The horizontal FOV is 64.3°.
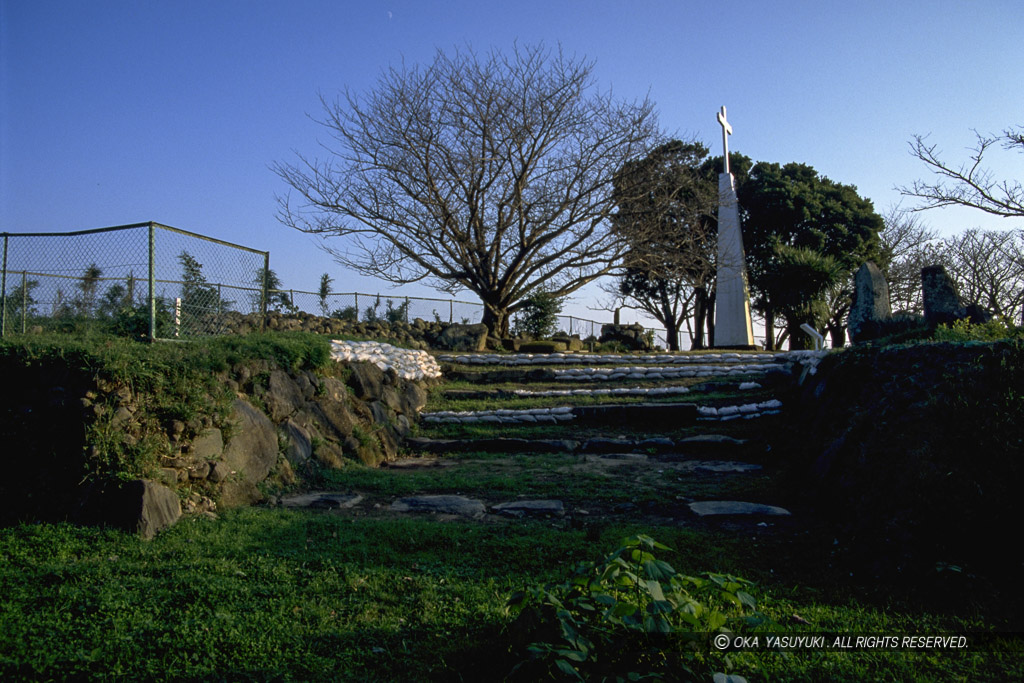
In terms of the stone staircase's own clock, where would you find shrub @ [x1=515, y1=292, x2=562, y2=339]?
The shrub is roughly at 6 o'clock from the stone staircase.

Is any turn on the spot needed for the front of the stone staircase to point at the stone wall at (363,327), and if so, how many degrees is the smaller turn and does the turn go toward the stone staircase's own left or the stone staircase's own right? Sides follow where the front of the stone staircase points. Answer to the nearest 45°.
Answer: approximately 135° to the stone staircase's own right

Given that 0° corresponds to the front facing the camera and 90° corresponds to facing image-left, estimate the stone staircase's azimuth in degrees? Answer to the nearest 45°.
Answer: approximately 0°

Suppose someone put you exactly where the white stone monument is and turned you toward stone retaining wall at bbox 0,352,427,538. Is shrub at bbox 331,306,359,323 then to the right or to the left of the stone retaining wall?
right

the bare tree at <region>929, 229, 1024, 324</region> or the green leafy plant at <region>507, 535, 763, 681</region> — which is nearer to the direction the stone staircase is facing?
the green leafy plant

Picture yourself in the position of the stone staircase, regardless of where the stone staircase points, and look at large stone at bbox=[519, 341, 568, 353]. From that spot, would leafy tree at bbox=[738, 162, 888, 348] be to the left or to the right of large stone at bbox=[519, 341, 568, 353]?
right

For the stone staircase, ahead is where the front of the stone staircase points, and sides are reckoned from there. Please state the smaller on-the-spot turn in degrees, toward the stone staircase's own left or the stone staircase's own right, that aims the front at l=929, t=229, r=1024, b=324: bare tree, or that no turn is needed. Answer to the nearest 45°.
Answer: approximately 135° to the stone staircase's own left

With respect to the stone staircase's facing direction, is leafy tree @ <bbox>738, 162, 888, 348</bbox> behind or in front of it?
behind

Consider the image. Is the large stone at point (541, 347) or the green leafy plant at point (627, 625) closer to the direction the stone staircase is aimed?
the green leafy plant

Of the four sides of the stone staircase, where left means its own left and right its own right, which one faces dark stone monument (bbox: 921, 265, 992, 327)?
left
